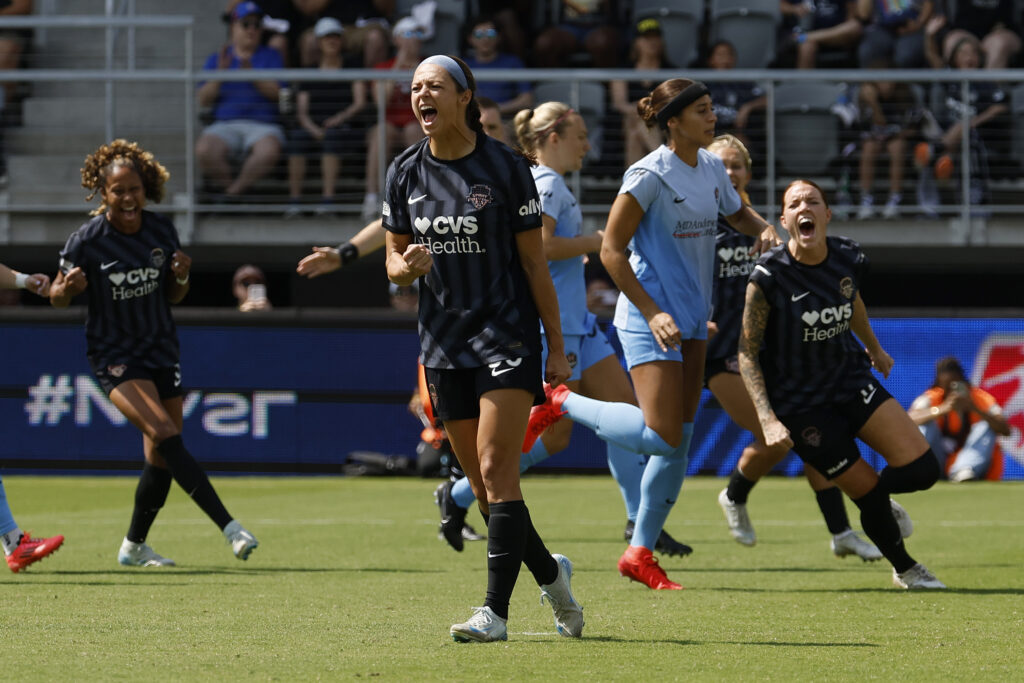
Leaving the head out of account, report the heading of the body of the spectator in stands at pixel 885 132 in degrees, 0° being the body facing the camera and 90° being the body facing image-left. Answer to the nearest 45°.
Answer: approximately 0°

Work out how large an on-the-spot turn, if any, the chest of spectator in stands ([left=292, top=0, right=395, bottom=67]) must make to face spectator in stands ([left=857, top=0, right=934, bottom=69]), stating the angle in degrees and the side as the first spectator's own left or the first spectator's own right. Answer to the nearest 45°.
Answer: approximately 90° to the first spectator's own left

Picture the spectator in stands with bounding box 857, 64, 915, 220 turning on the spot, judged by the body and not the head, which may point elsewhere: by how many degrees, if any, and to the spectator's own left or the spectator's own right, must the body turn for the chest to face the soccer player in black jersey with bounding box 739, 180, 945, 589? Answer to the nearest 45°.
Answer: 0° — they already face them

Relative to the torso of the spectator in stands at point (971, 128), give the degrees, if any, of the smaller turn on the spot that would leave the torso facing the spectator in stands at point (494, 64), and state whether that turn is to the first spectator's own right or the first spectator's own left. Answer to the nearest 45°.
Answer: approximately 45° to the first spectator's own right

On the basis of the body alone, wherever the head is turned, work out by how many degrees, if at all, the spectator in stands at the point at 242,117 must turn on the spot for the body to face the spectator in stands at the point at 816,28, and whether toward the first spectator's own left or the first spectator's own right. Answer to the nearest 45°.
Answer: approximately 90° to the first spectator's own left

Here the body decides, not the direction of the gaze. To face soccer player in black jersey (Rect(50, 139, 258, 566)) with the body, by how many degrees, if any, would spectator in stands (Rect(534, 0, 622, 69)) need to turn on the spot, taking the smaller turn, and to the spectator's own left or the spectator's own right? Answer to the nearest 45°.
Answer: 0° — they already face them

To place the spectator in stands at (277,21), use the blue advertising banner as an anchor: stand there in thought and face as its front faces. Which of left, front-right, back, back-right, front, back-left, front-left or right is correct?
back

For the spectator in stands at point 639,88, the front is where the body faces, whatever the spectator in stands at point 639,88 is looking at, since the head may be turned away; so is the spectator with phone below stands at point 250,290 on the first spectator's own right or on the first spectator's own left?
on the first spectator's own right
